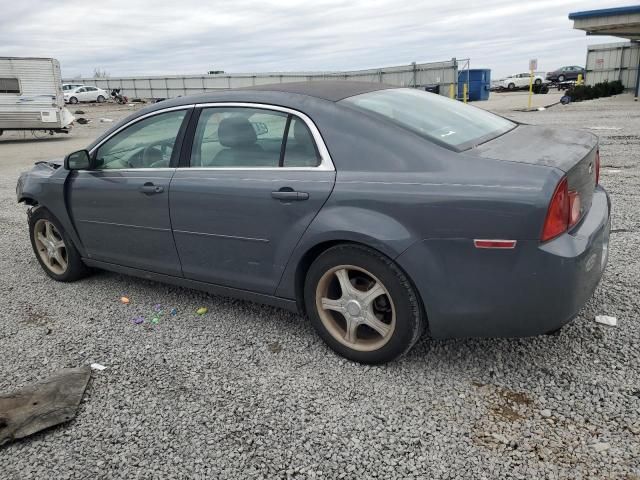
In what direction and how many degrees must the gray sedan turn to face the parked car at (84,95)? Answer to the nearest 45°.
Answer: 0° — it already faces it

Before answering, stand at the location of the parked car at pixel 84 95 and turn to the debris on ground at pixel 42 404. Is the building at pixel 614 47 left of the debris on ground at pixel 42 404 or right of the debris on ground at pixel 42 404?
left

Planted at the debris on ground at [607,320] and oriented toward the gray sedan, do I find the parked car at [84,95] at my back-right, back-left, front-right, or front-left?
front-right

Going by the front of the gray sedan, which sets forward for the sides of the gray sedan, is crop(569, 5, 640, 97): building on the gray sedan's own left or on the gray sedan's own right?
on the gray sedan's own right

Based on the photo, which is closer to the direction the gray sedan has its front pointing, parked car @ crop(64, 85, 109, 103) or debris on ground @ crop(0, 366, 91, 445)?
the parked car

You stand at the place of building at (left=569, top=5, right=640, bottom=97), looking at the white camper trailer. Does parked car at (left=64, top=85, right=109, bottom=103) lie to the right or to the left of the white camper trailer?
right

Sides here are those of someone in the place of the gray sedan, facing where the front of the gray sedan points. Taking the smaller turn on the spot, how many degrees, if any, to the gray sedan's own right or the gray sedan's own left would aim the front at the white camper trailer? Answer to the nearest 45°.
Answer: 0° — it already faces it

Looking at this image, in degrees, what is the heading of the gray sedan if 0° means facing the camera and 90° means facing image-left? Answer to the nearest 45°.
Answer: approximately 135°

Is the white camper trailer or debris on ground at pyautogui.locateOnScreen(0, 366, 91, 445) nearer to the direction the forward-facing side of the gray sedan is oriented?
the white camper trailer

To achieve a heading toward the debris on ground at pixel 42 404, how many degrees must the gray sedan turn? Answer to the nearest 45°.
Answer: approximately 45° to its left

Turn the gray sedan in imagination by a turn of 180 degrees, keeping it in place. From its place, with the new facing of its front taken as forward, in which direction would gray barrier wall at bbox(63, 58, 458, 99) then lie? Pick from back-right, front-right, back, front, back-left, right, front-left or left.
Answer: back-left

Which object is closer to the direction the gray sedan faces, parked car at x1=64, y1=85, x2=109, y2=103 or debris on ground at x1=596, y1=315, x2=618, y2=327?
the parked car

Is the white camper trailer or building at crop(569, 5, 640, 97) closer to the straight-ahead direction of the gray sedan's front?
the white camper trailer

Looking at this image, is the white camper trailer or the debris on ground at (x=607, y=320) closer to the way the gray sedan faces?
the white camper trailer
